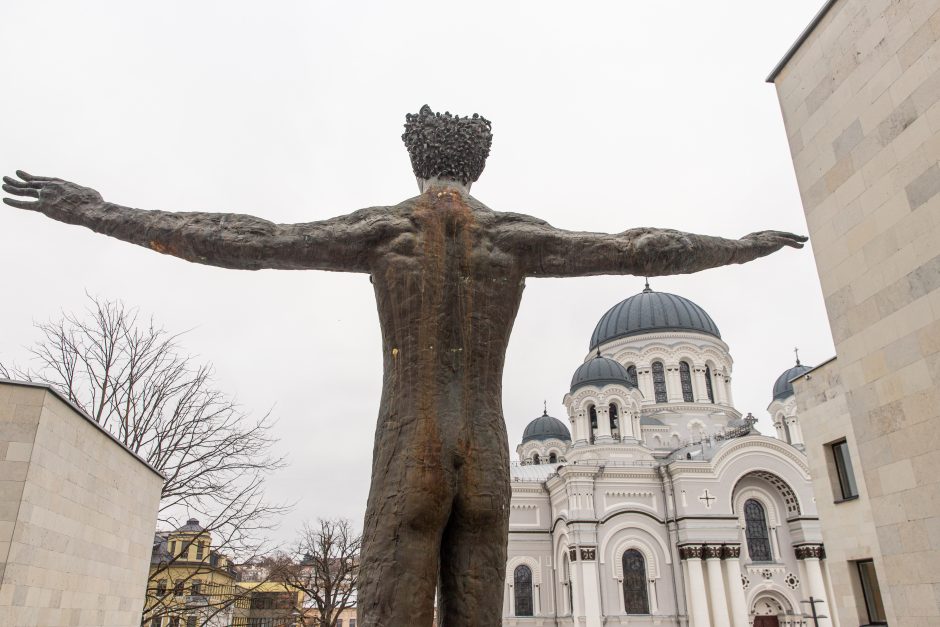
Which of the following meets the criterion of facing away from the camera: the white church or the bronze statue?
the bronze statue

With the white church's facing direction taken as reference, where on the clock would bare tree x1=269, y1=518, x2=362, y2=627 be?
The bare tree is roughly at 4 o'clock from the white church.

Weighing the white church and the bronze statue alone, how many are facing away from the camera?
1

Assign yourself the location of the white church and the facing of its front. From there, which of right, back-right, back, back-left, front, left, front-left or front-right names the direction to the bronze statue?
front-right

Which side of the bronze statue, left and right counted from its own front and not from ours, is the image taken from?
back

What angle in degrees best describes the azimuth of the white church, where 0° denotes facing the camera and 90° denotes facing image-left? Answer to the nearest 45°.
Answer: approximately 315°

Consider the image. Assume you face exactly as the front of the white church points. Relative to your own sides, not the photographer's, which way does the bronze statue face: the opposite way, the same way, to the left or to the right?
the opposite way
